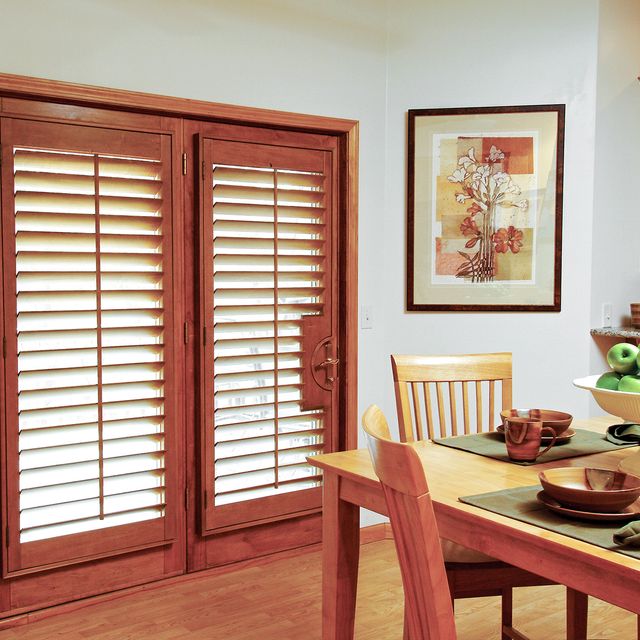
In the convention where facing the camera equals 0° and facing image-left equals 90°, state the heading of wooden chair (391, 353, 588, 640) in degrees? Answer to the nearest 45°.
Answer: approximately 315°

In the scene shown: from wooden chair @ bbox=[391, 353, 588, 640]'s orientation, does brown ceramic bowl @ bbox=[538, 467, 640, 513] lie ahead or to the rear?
ahead

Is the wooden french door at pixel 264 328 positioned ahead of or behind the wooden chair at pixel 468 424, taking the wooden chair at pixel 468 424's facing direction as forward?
behind

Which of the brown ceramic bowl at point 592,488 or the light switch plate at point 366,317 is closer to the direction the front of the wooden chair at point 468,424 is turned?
the brown ceramic bowl

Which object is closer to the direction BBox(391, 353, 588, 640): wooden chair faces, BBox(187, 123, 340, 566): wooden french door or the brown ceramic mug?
the brown ceramic mug

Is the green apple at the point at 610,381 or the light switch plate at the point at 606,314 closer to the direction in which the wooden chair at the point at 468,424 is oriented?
the green apple

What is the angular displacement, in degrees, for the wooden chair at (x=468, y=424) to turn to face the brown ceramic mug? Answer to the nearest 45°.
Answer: approximately 45° to its right
